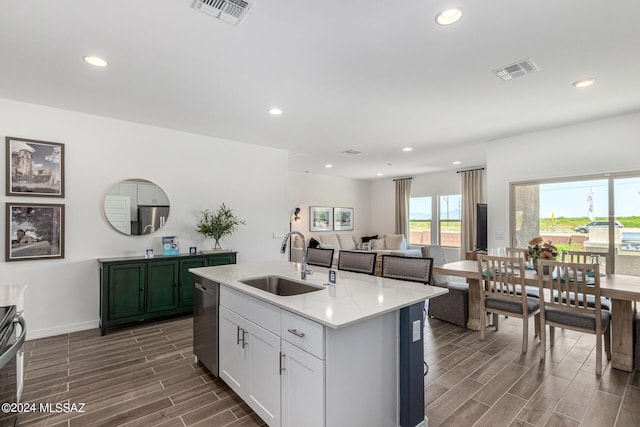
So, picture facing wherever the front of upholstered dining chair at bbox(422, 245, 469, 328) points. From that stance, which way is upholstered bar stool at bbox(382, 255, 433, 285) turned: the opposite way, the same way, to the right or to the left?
to the right

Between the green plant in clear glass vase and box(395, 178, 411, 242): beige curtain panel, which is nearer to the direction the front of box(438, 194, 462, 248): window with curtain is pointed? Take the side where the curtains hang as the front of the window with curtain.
the green plant in clear glass vase

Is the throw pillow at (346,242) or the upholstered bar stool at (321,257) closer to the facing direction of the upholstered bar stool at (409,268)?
the upholstered bar stool at (321,257)

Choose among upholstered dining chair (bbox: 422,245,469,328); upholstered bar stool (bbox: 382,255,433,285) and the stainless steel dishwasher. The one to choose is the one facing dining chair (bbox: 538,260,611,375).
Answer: upholstered dining chair (bbox: 422,245,469,328)

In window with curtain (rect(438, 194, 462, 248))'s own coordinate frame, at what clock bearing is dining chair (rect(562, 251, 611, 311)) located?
The dining chair is roughly at 10 o'clock from the window with curtain.

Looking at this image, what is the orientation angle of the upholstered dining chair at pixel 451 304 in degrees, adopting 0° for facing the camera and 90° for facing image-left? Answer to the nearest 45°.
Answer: approximately 315°

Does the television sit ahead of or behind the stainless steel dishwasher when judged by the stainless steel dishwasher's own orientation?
behind

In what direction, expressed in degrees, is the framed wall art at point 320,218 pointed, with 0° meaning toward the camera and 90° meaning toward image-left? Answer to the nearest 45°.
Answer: approximately 315°

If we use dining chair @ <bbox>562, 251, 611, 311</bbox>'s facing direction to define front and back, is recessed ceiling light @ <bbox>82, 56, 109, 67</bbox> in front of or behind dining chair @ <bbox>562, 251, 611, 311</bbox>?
in front

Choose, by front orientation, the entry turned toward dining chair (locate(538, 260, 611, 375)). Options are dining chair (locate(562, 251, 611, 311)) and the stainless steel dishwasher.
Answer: dining chair (locate(562, 251, 611, 311))

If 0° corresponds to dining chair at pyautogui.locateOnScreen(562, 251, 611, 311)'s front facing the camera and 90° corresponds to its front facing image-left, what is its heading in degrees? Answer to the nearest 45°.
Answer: approximately 0°
